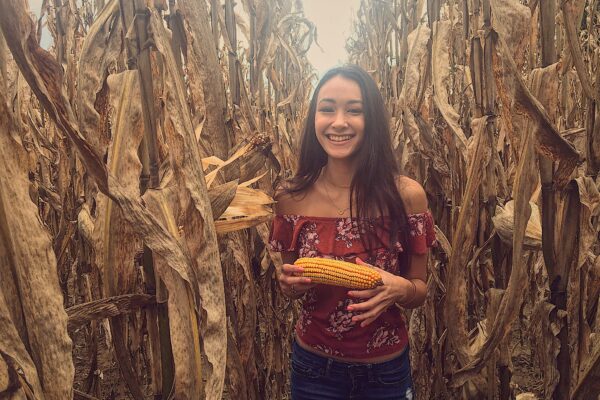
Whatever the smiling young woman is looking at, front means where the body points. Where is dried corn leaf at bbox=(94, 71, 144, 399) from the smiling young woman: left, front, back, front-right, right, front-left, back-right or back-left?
front-right

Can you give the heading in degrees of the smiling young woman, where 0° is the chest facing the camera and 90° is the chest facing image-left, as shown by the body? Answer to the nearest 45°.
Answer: approximately 0°
